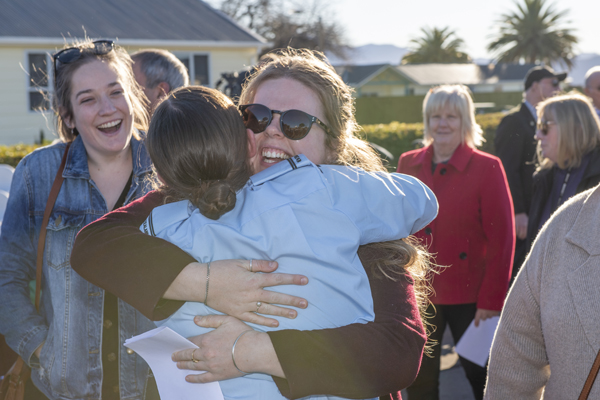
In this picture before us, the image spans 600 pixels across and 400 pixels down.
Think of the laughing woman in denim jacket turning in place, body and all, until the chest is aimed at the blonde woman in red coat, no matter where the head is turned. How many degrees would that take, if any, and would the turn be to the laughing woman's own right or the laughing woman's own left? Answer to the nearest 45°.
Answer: approximately 45° to the laughing woman's own left

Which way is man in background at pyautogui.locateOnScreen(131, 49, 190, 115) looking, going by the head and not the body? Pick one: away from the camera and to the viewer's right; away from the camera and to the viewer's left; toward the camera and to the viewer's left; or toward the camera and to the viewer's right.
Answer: away from the camera and to the viewer's left

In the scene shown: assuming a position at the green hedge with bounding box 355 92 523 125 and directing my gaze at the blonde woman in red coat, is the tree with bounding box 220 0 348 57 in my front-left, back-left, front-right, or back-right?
back-right

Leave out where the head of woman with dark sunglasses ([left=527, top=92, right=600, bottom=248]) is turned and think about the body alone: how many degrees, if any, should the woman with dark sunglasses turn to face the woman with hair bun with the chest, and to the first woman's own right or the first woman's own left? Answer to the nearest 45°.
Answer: approximately 45° to the first woman's own left

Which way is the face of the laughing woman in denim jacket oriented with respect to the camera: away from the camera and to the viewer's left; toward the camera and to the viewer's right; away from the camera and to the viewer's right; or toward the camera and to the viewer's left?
toward the camera and to the viewer's right

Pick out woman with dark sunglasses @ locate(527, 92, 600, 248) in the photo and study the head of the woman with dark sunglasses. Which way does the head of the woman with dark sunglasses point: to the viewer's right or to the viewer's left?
to the viewer's left

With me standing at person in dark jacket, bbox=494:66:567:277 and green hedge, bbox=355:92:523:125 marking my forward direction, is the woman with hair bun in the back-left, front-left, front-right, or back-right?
back-left

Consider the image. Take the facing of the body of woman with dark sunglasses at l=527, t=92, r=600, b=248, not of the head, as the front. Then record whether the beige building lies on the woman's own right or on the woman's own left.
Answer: on the woman's own right
